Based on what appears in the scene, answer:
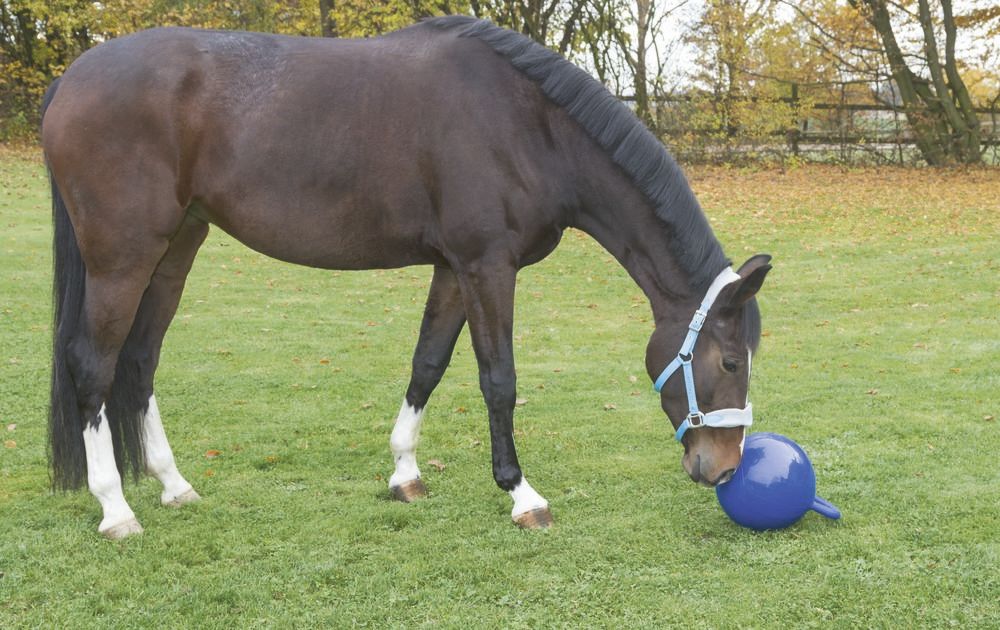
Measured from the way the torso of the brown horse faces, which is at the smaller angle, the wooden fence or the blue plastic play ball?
the blue plastic play ball

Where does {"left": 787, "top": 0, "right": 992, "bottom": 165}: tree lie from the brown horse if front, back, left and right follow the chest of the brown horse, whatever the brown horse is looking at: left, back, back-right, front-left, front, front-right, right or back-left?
front-left

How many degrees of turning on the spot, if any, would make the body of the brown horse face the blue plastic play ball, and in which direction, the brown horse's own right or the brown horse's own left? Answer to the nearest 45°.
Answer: approximately 45° to the brown horse's own right

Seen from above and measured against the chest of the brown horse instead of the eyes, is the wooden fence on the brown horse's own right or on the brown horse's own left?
on the brown horse's own left

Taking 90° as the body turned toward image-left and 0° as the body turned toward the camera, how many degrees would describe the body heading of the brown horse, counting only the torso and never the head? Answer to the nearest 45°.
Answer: approximately 270°
